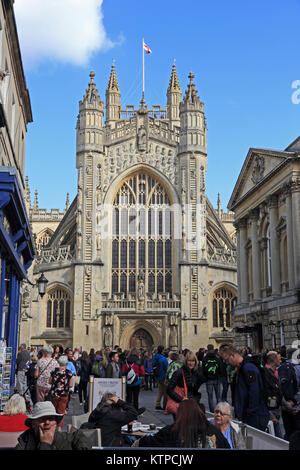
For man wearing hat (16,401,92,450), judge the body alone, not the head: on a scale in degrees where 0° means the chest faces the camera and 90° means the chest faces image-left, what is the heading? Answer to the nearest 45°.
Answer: approximately 0°

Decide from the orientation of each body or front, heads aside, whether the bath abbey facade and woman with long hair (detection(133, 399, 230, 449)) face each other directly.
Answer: yes

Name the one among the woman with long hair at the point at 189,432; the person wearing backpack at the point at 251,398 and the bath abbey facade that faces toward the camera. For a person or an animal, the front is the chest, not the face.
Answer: the bath abbey facade

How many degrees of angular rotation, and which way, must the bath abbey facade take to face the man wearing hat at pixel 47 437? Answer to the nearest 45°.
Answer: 0° — it already faces them

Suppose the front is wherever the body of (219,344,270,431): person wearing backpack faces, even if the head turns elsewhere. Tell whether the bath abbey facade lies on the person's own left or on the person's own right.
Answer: on the person's own right

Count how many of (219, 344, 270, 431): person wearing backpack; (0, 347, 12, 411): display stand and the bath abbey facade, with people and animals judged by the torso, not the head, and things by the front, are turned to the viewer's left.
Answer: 1

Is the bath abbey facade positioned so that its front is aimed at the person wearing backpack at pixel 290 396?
yes

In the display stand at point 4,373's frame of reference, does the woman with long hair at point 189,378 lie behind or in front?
in front

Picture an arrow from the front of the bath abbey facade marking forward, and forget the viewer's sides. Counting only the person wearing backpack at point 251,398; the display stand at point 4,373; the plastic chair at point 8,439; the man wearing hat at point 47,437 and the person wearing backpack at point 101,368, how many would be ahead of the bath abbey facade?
5

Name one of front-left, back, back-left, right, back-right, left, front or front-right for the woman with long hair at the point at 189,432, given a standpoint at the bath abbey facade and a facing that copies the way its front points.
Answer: front

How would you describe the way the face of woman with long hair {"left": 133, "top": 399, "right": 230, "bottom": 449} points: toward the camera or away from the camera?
away from the camera

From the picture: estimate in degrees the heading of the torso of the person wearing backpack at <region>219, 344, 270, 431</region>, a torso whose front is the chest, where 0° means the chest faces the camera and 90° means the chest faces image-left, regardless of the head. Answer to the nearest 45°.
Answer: approximately 90°

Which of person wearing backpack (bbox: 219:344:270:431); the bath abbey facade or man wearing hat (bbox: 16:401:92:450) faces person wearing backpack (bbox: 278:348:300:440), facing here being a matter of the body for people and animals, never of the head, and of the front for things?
the bath abbey facade

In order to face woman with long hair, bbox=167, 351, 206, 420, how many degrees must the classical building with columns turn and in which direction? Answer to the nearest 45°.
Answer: approximately 45° to its left

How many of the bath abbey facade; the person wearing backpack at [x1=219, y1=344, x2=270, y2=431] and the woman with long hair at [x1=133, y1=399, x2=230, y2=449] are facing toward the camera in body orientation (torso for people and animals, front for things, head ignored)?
1

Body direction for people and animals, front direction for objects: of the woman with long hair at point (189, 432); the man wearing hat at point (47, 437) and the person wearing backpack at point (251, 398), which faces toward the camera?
the man wearing hat

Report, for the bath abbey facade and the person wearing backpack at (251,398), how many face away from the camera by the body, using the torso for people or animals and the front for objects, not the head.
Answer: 0

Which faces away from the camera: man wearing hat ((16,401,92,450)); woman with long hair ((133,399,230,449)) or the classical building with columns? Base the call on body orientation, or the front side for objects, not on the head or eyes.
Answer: the woman with long hair

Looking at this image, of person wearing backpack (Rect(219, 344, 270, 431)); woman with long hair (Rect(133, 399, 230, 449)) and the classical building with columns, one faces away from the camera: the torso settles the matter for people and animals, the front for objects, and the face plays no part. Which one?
the woman with long hair
